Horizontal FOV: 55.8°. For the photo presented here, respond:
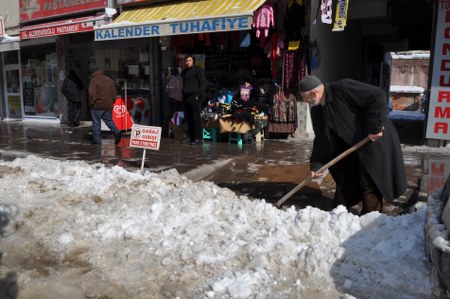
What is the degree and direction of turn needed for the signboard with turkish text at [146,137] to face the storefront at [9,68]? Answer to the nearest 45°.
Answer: approximately 135° to its right

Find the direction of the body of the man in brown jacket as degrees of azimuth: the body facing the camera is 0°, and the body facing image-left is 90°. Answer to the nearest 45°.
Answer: approximately 135°

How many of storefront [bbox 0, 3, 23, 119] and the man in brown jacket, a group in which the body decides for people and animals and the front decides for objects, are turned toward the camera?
1

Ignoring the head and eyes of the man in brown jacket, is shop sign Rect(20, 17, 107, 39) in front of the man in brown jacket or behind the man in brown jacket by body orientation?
in front

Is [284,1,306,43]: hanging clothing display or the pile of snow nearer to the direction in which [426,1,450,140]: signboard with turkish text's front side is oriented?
the pile of snow

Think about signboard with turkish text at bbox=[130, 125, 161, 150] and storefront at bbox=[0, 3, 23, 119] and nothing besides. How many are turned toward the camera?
2

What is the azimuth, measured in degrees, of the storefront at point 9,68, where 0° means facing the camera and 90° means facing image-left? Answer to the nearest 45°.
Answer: approximately 0°

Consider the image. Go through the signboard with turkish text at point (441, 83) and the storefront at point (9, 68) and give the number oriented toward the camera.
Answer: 2

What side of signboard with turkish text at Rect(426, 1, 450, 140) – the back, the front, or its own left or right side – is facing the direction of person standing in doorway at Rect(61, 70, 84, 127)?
right

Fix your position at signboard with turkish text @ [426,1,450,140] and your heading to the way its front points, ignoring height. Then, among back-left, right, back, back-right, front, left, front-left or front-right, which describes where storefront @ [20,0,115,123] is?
right

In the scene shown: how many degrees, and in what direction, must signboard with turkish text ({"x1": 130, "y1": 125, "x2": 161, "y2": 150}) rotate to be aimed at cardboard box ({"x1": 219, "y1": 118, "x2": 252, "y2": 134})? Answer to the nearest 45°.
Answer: approximately 135° to its left
